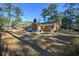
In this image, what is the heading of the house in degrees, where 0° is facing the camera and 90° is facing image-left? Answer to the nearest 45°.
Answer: approximately 45°

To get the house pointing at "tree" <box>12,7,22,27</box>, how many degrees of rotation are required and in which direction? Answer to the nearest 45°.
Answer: approximately 45° to its right

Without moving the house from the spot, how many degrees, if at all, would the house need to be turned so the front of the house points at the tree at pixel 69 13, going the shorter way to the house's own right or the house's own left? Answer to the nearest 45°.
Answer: approximately 135° to the house's own left
